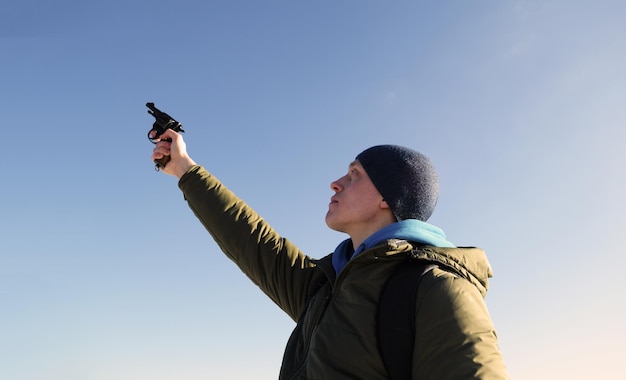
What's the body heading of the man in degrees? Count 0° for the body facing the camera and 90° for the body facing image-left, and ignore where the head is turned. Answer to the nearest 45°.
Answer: approximately 45°

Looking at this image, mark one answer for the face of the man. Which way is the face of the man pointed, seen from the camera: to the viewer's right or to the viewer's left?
to the viewer's left
